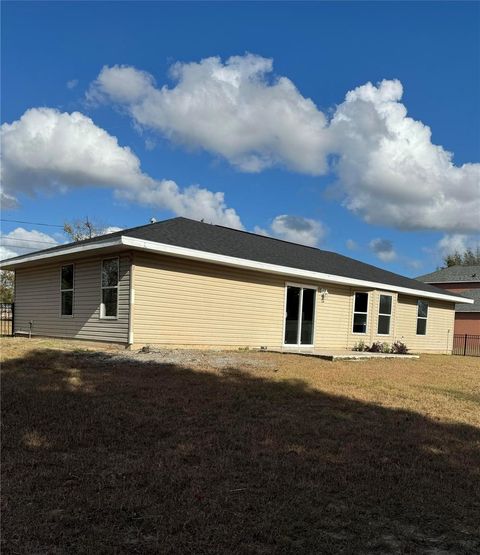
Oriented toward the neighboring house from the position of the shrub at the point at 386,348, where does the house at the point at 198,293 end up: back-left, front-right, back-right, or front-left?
back-left

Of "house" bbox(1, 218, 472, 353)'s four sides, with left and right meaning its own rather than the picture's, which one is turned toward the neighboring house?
right

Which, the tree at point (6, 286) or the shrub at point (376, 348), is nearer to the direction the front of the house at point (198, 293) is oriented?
the tree

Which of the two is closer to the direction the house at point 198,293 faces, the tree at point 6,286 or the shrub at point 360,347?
the tree

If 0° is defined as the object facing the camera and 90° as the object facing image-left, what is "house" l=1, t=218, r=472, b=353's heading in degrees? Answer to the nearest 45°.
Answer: approximately 135°
